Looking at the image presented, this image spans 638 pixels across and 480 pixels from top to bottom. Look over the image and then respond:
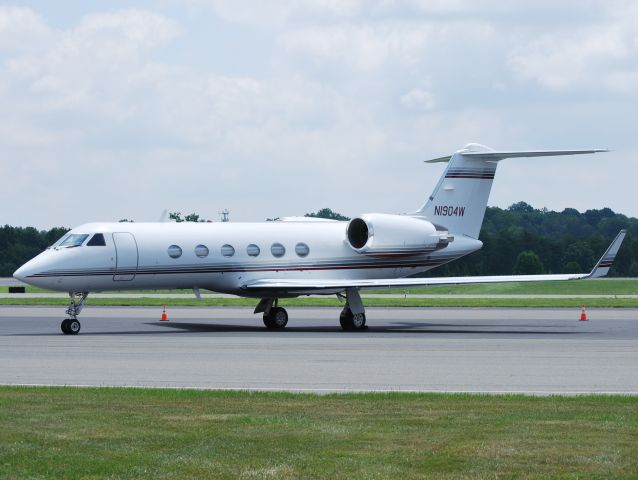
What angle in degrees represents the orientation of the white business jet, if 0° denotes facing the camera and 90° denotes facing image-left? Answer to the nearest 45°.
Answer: approximately 45°
